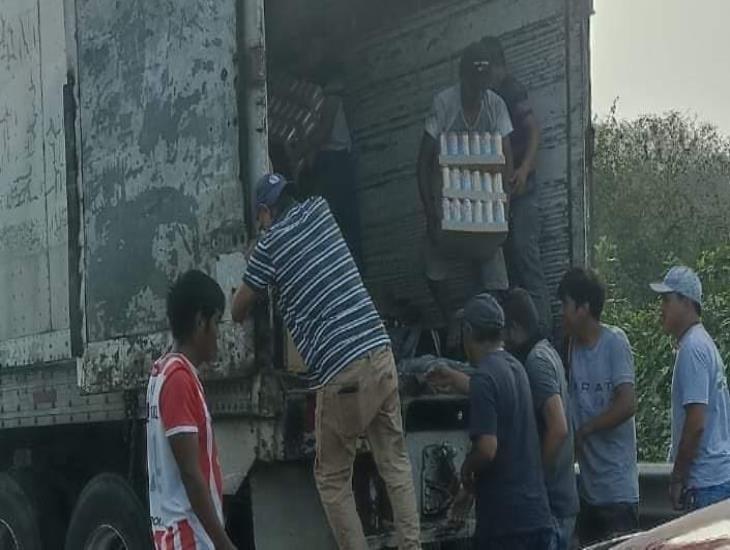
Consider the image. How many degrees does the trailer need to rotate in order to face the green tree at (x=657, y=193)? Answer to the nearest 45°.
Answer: approximately 45° to its right

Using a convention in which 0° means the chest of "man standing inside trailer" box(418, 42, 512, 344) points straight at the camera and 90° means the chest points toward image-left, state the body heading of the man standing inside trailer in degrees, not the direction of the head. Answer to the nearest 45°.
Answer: approximately 0°

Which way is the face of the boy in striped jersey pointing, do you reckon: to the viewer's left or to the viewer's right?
to the viewer's right

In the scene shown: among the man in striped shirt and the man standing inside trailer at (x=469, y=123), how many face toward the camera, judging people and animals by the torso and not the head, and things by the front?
1

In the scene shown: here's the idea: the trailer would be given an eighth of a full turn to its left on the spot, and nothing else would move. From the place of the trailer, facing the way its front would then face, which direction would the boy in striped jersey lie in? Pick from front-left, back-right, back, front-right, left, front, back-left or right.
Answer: left

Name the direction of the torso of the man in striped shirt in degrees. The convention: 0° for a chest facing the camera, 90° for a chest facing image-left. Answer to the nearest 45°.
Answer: approximately 135°

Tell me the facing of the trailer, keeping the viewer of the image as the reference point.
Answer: facing away from the viewer and to the left of the viewer
